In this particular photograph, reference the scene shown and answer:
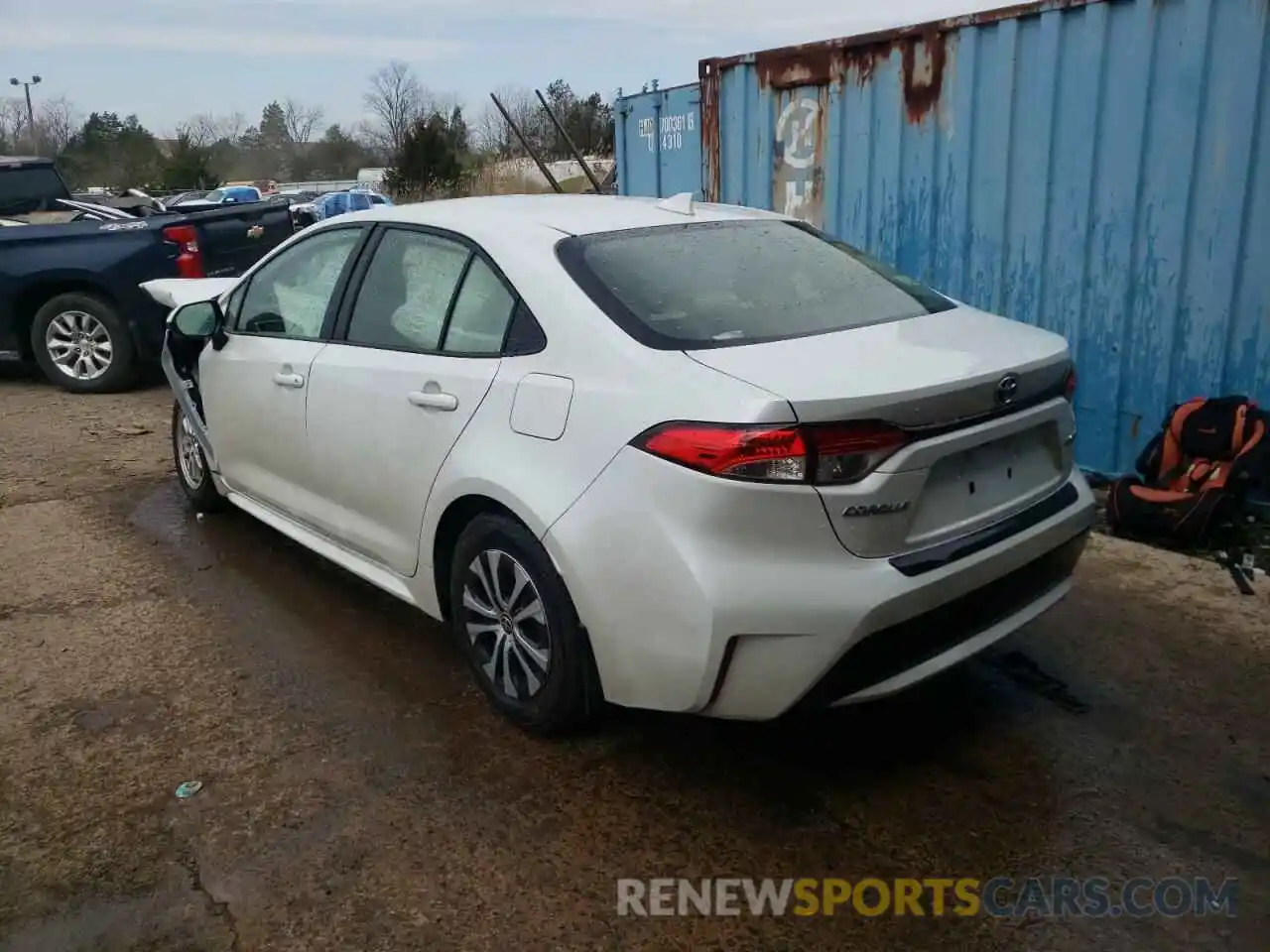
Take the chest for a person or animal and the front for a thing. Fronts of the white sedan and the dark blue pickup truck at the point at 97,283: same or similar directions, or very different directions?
same or similar directions

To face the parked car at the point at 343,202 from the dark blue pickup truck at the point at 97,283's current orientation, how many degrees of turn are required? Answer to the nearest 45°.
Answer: approximately 45° to its right

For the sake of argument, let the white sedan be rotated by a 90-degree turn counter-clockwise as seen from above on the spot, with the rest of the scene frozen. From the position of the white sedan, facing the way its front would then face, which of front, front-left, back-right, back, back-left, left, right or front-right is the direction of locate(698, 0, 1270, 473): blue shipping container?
back

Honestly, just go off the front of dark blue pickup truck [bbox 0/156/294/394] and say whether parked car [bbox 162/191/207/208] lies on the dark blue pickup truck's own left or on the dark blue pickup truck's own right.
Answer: on the dark blue pickup truck's own right

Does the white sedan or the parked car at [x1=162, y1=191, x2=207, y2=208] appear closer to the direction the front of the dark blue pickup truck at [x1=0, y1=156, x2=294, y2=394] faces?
the parked car

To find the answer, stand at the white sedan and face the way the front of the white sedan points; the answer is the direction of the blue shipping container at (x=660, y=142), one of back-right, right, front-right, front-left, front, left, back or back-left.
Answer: front-right

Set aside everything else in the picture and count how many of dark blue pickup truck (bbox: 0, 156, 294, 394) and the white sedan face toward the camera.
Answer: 0

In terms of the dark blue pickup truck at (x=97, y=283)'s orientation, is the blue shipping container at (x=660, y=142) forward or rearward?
rearward

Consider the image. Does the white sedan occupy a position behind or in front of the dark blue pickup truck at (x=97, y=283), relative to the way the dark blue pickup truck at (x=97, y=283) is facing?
behind

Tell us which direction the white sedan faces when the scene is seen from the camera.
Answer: facing away from the viewer and to the left of the viewer

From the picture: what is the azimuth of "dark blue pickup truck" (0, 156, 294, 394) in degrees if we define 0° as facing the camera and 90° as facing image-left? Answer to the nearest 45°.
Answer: approximately 135°
